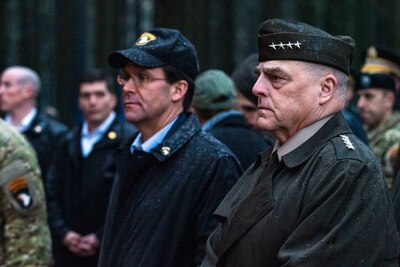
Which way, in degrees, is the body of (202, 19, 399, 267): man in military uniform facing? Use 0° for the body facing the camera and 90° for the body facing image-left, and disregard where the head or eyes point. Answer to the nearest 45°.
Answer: approximately 45°

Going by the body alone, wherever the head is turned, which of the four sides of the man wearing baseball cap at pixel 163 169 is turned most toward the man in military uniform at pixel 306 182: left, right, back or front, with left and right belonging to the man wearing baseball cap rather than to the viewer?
left

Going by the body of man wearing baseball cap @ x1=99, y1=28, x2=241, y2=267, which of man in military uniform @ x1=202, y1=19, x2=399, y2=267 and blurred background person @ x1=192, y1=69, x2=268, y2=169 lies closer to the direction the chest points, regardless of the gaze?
the man in military uniform
